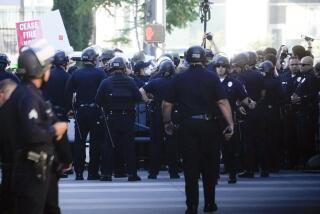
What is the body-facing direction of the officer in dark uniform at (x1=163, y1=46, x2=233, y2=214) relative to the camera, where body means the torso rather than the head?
away from the camera

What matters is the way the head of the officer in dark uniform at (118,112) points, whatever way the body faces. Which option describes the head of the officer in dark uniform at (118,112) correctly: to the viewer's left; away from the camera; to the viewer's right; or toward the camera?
away from the camera

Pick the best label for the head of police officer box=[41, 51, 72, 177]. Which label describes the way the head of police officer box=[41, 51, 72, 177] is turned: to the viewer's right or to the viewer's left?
to the viewer's right

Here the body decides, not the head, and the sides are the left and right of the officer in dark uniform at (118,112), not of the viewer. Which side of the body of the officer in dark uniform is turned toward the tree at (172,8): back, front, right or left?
front

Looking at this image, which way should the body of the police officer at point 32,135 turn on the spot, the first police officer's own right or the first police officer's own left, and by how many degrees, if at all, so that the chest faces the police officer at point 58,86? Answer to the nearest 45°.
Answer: approximately 90° to the first police officer's own left

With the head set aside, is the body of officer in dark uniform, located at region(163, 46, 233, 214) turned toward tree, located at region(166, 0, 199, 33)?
yes

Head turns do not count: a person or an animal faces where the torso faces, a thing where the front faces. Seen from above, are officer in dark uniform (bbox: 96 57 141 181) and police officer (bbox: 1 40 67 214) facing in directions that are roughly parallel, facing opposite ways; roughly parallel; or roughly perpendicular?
roughly perpendicular

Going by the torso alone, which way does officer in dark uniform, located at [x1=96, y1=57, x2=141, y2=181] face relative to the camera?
away from the camera

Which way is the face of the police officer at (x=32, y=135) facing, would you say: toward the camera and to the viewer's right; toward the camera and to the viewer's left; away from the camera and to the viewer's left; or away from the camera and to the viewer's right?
away from the camera and to the viewer's right

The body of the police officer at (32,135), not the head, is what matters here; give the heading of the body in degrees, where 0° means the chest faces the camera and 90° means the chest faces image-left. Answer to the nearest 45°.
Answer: approximately 270°
